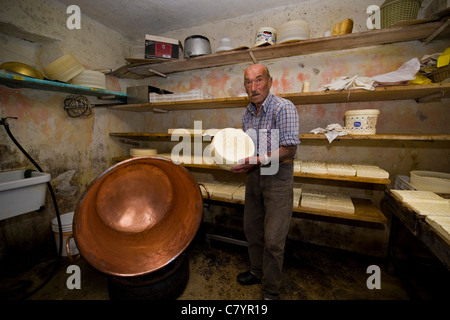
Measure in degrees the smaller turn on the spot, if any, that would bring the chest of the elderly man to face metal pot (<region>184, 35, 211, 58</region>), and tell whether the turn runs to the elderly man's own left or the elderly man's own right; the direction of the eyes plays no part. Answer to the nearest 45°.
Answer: approximately 90° to the elderly man's own right

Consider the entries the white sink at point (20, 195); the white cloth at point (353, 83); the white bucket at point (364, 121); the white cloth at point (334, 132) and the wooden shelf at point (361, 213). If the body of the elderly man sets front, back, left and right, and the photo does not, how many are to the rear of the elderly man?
4

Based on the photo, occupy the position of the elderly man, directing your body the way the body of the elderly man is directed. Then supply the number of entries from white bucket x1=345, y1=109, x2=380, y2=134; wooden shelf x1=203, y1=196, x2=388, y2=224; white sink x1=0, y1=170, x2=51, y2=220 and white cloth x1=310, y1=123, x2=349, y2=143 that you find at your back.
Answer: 3

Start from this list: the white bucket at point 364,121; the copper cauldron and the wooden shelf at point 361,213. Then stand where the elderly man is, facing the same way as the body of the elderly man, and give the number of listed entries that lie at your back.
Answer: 2

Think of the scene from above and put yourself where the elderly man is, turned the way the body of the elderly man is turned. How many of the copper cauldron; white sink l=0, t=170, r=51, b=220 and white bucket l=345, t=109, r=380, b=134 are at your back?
1

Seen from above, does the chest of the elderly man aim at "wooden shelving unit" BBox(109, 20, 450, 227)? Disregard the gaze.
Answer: no

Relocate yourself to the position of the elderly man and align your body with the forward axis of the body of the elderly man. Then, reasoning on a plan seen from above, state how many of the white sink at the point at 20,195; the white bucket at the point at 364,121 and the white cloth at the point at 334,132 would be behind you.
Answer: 2

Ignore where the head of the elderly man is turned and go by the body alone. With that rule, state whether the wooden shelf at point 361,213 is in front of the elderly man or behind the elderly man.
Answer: behind

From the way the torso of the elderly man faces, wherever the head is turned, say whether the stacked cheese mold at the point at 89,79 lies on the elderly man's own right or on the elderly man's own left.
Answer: on the elderly man's own right

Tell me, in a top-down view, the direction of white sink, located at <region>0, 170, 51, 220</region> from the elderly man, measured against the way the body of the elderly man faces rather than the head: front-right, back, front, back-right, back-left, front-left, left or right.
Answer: front-right

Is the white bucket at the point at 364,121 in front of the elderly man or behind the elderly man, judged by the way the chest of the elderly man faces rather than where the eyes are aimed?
behind

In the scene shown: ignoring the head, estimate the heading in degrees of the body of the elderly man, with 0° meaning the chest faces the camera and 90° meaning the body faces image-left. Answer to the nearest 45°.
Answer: approximately 45°

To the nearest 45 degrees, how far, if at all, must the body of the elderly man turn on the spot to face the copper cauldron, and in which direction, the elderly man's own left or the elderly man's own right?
0° — they already face it

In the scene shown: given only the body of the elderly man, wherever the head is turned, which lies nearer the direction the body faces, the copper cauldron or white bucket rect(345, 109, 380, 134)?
the copper cauldron

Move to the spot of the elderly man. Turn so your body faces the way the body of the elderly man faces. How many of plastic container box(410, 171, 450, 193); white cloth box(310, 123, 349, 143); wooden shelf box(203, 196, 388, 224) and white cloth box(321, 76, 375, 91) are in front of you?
0
